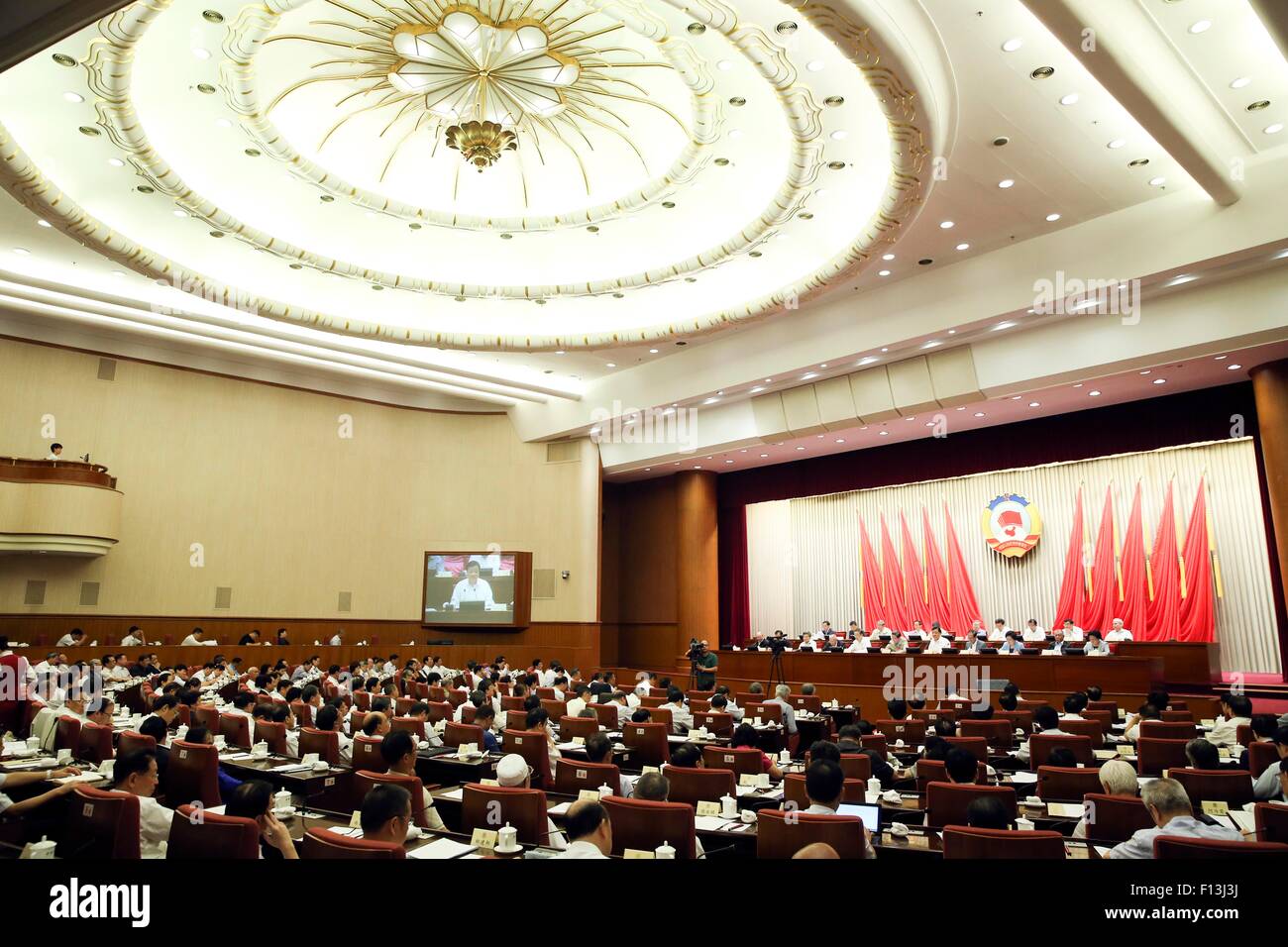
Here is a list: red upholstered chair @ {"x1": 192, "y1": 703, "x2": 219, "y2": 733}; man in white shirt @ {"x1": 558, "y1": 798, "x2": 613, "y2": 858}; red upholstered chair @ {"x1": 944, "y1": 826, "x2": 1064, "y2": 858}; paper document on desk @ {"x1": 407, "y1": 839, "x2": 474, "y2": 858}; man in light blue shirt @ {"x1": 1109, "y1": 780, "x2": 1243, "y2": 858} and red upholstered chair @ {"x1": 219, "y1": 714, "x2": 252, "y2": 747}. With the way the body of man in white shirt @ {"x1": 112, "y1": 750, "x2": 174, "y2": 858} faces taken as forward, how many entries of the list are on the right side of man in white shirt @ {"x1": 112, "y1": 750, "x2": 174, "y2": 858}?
4

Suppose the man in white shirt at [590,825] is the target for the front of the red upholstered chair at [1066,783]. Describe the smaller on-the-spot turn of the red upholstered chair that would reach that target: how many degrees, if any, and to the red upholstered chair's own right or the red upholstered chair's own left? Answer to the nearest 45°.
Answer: approximately 135° to the red upholstered chair's own left

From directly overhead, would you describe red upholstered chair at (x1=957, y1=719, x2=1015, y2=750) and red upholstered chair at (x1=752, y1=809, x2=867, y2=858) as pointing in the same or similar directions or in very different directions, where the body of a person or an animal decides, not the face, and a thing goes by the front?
same or similar directions

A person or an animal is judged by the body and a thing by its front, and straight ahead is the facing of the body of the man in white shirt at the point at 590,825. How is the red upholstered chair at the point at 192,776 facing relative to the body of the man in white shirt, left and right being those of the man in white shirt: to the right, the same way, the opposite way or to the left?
the same way

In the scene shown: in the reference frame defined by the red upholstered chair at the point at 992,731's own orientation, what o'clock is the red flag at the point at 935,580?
The red flag is roughly at 12 o'clock from the red upholstered chair.

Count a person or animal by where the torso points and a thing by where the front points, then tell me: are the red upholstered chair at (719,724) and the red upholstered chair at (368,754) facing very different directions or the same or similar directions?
same or similar directions

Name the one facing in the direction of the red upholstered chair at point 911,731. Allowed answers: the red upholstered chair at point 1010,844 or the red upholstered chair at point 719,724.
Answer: the red upholstered chair at point 1010,844

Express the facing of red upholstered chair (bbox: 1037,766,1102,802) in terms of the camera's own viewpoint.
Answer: facing away from the viewer

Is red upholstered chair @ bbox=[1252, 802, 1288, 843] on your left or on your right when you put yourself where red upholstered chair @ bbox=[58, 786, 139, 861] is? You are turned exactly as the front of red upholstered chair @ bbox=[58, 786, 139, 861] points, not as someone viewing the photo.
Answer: on your right

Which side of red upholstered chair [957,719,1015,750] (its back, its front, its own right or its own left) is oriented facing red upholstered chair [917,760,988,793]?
back

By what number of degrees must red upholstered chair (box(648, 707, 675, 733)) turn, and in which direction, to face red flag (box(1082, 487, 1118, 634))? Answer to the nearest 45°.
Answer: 0° — it already faces it

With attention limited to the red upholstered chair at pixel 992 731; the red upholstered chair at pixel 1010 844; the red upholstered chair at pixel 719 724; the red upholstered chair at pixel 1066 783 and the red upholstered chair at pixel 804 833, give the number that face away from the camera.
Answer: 5

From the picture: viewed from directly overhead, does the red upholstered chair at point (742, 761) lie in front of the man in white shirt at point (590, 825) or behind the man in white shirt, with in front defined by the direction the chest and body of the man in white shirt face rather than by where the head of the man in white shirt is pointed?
in front

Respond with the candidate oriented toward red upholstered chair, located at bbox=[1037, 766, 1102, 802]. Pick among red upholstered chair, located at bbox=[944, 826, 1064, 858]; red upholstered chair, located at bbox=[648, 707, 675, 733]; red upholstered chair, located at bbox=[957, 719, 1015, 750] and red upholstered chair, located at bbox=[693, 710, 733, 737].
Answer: red upholstered chair, located at bbox=[944, 826, 1064, 858]

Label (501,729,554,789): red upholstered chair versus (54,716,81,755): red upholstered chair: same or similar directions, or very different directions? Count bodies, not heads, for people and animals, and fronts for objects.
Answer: same or similar directions

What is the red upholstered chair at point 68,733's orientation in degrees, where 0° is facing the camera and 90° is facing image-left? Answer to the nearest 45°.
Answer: approximately 225°

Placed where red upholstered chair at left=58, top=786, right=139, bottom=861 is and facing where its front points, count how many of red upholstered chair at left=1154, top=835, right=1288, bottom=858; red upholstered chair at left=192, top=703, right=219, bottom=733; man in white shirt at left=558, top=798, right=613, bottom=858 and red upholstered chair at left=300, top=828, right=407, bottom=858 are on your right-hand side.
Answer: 3

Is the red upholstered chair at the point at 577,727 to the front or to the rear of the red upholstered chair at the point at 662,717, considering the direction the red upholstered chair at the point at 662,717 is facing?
to the rear

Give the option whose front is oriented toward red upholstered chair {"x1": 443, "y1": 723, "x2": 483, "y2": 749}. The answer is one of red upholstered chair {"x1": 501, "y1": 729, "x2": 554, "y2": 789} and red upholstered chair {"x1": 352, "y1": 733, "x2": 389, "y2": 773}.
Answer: red upholstered chair {"x1": 352, "y1": 733, "x2": 389, "y2": 773}

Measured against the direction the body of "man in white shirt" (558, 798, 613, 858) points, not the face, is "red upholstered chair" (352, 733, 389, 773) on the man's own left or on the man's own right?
on the man's own left

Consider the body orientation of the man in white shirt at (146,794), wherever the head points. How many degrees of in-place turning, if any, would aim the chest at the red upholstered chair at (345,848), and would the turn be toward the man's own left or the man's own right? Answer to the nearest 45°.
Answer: approximately 135° to the man's own right

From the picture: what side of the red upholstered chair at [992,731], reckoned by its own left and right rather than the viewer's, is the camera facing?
back
